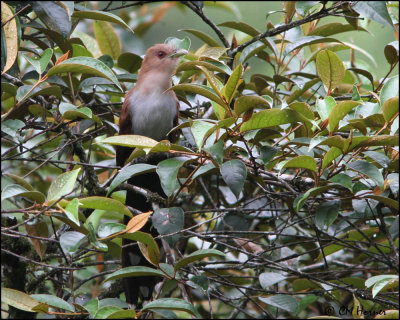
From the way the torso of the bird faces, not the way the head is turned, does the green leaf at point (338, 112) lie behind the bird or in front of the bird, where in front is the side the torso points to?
in front

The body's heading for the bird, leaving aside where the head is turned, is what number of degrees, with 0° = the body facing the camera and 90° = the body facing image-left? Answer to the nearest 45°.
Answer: approximately 315°

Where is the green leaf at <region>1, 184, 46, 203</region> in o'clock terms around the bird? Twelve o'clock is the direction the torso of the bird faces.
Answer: The green leaf is roughly at 2 o'clock from the bird.

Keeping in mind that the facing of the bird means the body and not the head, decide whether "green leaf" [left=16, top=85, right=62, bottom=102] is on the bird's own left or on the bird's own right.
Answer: on the bird's own right

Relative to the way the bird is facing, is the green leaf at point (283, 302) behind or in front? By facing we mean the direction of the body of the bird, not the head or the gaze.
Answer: in front

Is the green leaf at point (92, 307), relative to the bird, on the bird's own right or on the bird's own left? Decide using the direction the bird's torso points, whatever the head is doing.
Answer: on the bird's own right

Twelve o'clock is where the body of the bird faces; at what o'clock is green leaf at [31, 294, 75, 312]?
The green leaf is roughly at 2 o'clock from the bird.

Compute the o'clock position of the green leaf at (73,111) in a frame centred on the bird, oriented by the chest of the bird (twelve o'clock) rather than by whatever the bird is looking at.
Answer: The green leaf is roughly at 2 o'clock from the bird.

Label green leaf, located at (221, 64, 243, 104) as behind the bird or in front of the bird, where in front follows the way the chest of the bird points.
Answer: in front
